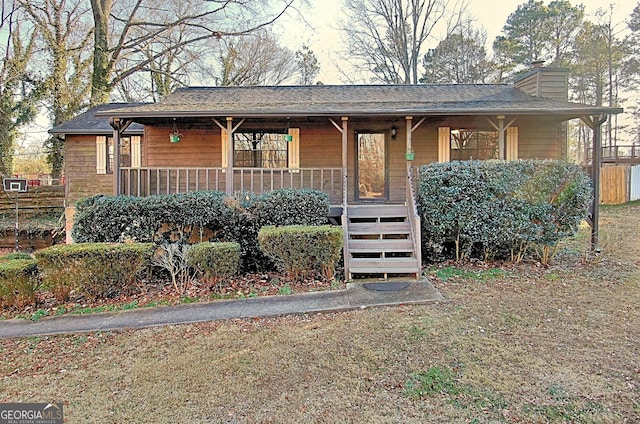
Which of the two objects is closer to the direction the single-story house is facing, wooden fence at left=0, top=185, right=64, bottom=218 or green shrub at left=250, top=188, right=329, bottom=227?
the green shrub

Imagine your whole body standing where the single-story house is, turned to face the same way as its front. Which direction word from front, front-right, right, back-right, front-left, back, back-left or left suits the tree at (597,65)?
back-left

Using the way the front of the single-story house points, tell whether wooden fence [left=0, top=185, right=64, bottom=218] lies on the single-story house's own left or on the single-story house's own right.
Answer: on the single-story house's own right

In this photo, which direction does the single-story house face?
toward the camera

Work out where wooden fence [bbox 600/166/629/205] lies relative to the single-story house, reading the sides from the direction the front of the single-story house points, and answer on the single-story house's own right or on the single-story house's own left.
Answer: on the single-story house's own left

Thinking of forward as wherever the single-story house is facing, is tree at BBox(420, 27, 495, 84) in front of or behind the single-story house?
behind

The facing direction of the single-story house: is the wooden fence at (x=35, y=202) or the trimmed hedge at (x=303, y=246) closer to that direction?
the trimmed hedge

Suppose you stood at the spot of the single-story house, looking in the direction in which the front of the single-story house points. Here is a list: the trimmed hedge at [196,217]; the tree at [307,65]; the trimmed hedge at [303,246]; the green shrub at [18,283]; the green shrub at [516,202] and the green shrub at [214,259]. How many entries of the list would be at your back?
1

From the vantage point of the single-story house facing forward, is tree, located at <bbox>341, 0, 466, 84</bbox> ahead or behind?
behind

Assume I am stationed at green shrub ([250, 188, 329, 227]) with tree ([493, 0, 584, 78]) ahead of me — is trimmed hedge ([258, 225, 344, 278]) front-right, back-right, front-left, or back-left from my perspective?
back-right

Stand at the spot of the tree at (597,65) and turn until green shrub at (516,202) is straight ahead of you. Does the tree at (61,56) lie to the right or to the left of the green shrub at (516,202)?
right

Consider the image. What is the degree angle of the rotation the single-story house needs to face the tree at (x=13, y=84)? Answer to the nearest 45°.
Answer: approximately 135° to its right

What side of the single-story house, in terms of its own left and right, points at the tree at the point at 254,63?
back

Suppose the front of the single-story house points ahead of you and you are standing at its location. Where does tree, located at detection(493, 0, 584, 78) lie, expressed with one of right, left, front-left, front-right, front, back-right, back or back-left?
back-left
